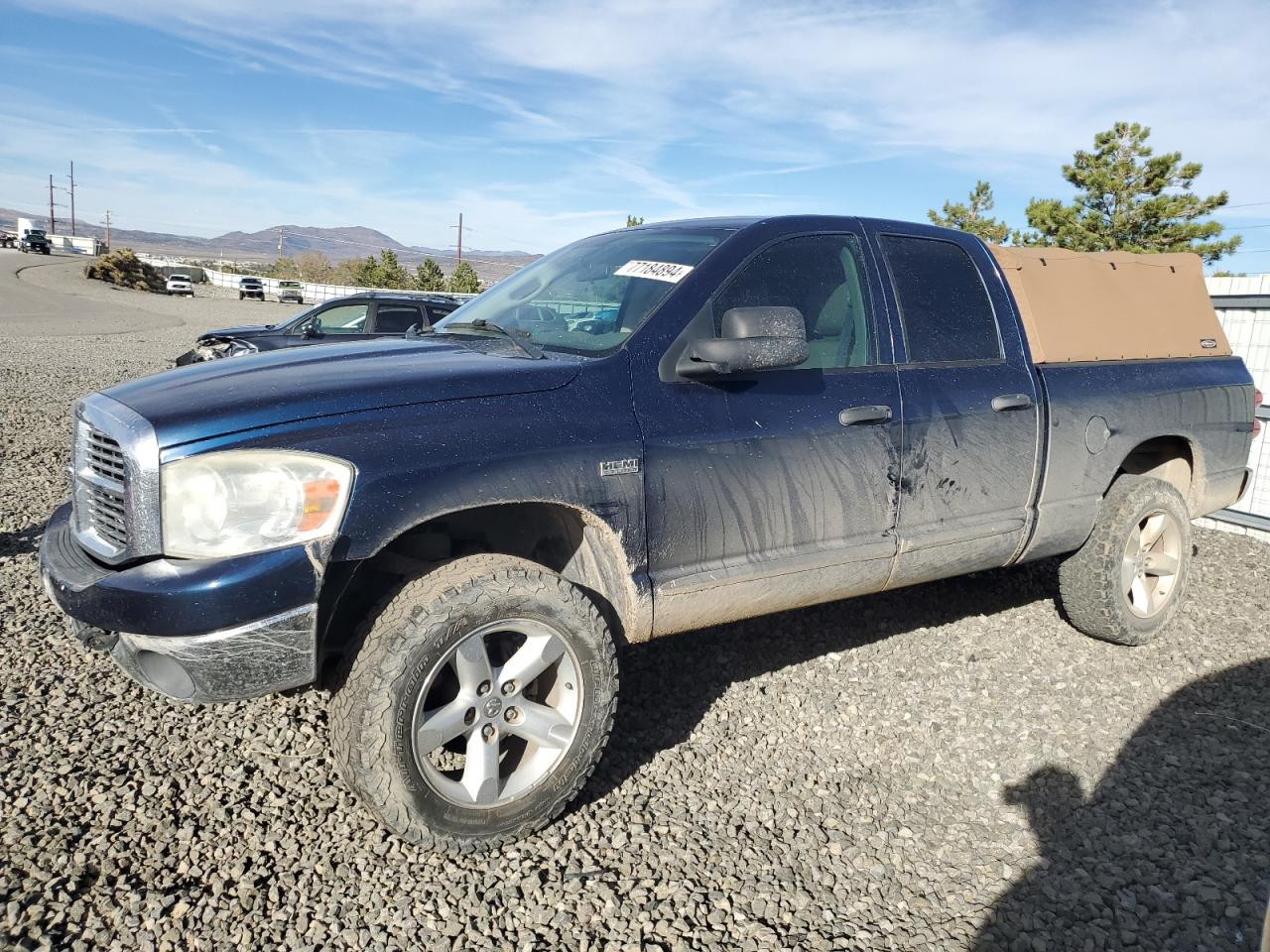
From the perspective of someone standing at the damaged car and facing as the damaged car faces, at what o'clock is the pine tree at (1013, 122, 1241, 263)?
The pine tree is roughly at 5 o'clock from the damaged car.

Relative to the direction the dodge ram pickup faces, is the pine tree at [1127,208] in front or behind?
behind

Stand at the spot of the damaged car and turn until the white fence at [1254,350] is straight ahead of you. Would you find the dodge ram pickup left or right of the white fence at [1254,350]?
right

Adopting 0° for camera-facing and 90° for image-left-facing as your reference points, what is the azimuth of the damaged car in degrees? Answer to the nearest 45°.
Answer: approximately 90°

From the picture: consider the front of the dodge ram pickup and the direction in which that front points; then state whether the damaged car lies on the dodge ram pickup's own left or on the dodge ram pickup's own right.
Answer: on the dodge ram pickup's own right

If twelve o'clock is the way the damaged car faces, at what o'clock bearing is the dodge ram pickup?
The dodge ram pickup is roughly at 9 o'clock from the damaged car.

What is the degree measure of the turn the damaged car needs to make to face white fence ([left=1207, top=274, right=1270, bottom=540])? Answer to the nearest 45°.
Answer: approximately 135° to its left

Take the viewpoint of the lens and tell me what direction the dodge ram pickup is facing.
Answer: facing the viewer and to the left of the viewer

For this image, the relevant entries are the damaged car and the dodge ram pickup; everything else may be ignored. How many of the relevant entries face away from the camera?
0

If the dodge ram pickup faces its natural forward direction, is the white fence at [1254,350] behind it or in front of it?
behind
